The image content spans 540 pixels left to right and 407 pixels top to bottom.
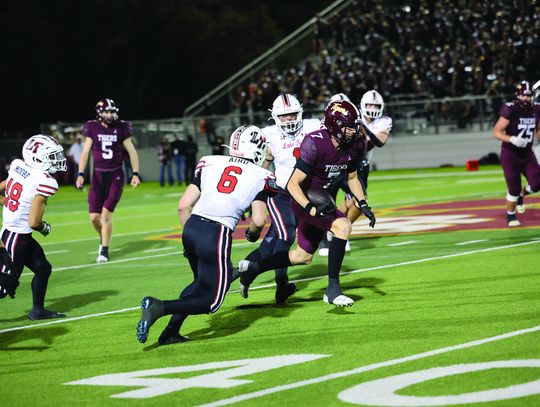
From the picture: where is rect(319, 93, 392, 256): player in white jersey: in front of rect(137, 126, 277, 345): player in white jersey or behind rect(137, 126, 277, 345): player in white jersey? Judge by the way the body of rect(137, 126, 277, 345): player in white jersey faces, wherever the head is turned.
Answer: in front

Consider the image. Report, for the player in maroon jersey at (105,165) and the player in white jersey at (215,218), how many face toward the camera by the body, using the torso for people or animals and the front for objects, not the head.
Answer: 1

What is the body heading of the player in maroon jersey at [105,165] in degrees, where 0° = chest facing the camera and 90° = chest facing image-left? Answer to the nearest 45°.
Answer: approximately 0°

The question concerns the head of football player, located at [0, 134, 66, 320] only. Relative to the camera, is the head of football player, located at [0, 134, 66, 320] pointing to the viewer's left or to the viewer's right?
to the viewer's right

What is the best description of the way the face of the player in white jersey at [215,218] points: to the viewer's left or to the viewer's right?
to the viewer's right

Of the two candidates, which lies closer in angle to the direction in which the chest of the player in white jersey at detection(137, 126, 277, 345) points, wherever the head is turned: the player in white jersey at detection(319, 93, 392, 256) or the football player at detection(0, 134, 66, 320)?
the player in white jersey

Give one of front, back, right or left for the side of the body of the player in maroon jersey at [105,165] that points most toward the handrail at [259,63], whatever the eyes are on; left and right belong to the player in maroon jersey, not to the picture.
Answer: back

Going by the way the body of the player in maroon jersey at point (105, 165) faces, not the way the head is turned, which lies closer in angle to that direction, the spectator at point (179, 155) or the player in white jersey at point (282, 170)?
the player in white jersey

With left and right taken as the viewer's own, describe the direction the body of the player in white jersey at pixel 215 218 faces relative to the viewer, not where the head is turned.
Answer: facing away from the viewer and to the right of the viewer

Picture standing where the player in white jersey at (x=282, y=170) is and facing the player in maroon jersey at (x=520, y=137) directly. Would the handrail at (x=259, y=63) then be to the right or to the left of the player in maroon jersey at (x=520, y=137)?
left

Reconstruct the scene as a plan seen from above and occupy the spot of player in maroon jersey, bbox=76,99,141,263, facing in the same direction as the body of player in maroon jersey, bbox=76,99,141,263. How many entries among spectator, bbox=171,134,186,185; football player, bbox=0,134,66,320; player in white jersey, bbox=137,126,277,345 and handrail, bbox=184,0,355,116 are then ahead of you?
2

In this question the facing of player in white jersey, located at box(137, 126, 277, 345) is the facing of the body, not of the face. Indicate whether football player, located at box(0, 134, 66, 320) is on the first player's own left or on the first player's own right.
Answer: on the first player's own left

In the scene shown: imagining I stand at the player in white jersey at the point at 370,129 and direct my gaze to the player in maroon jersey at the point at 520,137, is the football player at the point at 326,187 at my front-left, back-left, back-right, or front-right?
back-right
